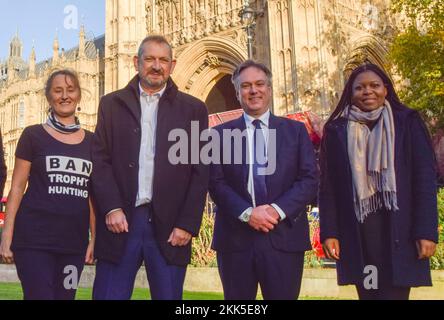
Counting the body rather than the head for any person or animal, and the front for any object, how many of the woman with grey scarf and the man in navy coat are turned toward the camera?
2

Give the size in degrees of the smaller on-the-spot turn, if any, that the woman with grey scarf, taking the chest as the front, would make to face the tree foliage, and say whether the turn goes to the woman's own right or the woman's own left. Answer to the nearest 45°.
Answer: approximately 180°

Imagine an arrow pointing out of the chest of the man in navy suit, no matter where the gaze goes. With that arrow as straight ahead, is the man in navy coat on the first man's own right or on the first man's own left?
on the first man's own right

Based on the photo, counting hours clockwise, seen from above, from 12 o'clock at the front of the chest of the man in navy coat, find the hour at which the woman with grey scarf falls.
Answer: The woman with grey scarf is roughly at 9 o'clock from the man in navy coat.

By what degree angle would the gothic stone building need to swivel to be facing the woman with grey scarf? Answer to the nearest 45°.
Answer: approximately 45° to its left

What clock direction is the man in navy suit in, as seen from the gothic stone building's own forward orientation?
The man in navy suit is roughly at 11 o'clock from the gothic stone building.
